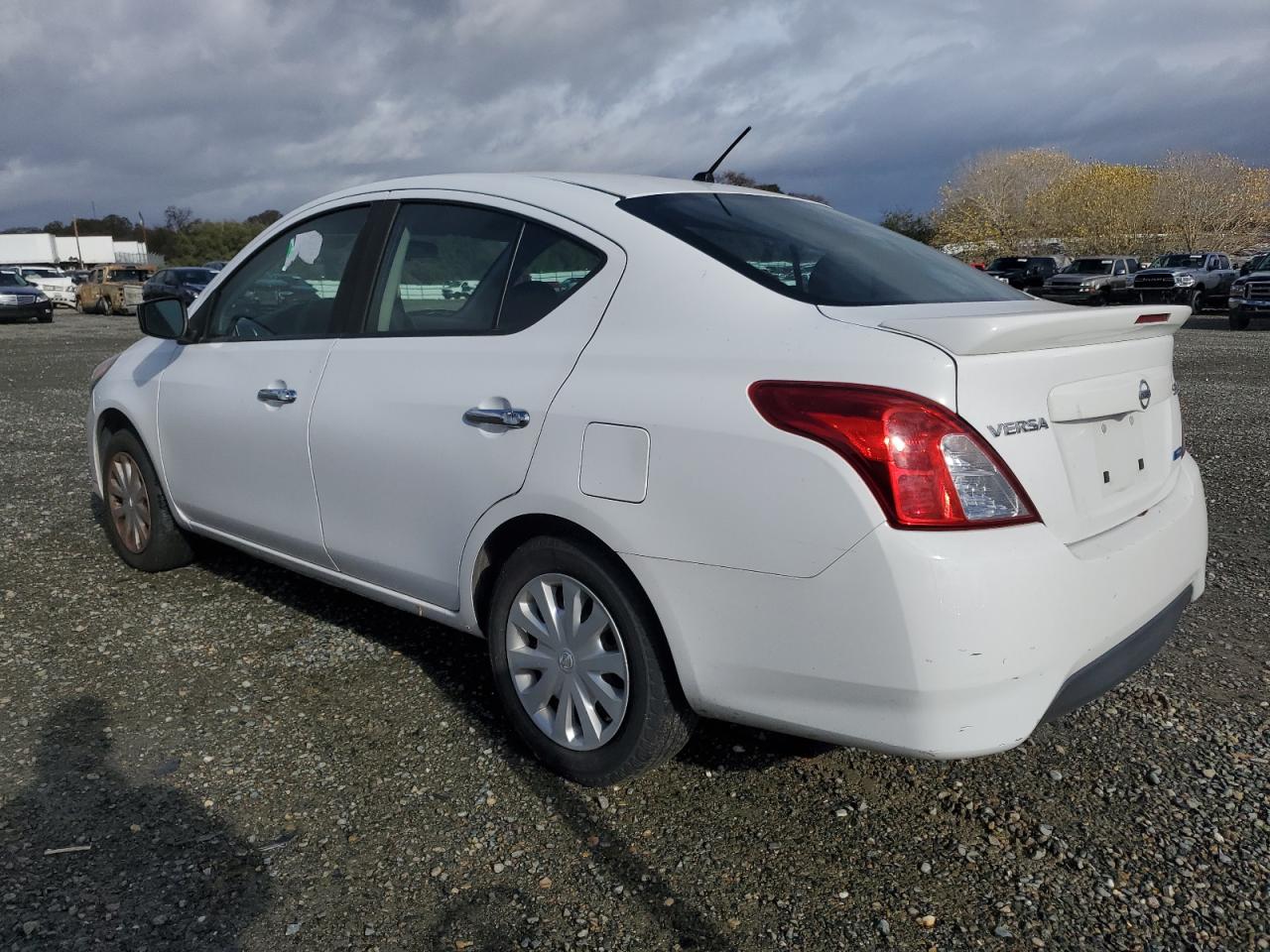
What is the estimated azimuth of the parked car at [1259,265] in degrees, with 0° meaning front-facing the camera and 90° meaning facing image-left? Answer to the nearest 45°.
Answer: approximately 45°

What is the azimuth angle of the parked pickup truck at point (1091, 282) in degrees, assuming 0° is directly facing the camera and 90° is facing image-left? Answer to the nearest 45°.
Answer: approximately 45°

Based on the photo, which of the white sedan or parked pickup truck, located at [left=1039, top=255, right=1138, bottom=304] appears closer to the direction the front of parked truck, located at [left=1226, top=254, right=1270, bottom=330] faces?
the white sedan

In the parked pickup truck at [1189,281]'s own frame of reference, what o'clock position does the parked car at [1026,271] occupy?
The parked car is roughly at 3 o'clock from the parked pickup truck.

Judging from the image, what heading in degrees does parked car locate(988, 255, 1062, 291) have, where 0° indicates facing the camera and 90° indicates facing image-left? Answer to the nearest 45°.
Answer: approximately 45°

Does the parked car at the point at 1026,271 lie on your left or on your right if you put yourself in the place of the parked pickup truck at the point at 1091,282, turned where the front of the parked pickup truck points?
on your right

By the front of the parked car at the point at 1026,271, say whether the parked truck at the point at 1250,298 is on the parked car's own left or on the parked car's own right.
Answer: on the parked car's own left
